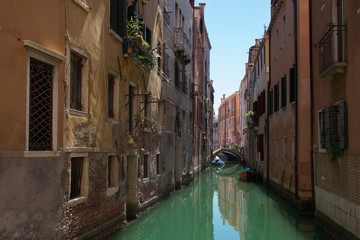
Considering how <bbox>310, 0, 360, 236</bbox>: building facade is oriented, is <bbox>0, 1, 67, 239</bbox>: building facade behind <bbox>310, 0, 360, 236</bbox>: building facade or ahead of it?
ahead

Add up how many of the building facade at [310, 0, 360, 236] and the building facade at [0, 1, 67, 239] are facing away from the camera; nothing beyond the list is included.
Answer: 0

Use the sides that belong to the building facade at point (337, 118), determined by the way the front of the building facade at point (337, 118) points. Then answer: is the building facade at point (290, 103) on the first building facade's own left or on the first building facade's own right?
on the first building facade's own right

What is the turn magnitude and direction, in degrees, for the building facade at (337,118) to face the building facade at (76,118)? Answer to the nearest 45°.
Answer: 0° — it already faces it

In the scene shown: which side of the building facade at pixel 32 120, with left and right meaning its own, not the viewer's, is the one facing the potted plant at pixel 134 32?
left

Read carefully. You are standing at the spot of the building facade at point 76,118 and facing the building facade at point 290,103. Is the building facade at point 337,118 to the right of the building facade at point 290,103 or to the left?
right

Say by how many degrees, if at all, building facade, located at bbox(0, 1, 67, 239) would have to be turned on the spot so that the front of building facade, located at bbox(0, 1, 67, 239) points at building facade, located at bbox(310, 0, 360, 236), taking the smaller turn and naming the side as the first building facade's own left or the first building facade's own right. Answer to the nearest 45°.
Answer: approximately 45° to the first building facade's own left

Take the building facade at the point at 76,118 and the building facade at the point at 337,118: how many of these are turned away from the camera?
0

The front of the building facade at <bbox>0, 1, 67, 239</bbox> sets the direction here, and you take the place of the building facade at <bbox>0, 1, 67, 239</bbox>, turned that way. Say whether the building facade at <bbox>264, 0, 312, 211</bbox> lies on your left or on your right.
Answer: on your left

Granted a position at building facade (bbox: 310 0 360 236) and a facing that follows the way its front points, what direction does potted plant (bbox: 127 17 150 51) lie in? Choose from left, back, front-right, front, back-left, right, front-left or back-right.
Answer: front-right

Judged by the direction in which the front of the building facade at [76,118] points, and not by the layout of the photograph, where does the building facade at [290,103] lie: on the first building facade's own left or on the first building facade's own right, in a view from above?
on the first building facade's own left

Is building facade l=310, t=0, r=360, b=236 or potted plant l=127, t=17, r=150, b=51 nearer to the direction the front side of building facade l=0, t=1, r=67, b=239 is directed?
the building facade
